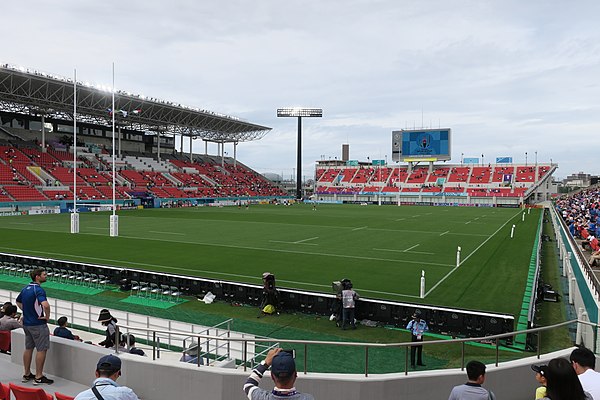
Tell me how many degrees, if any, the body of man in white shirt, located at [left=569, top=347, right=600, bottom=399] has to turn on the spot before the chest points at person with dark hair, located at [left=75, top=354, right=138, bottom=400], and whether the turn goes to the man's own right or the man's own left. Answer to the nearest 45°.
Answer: approximately 90° to the man's own left

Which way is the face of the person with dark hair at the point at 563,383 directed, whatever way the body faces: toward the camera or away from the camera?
away from the camera

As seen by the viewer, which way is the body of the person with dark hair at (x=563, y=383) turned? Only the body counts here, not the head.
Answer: away from the camera

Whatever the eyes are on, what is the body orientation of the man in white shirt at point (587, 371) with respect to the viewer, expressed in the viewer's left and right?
facing away from the viewer and to the left of the viewer

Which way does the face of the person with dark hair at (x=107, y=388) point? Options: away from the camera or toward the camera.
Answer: away from the camera

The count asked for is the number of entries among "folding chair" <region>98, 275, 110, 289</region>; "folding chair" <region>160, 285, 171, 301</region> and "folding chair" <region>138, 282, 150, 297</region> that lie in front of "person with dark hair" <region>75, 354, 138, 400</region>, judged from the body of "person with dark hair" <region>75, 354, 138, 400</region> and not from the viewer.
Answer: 3

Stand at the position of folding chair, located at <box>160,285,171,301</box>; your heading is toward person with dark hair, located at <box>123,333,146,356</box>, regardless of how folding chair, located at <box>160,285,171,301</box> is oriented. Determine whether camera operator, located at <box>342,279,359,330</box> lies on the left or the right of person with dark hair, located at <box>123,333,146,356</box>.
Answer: left

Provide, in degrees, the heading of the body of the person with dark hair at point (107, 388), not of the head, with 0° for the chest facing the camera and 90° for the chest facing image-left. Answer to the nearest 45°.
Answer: approximately 180°
